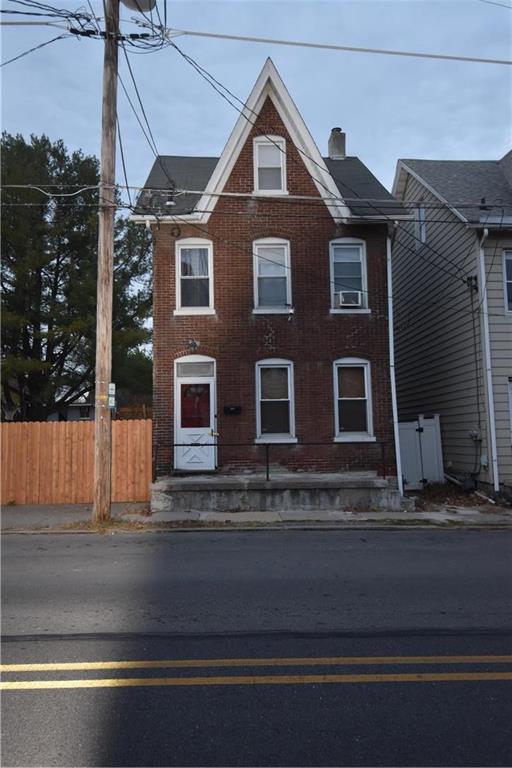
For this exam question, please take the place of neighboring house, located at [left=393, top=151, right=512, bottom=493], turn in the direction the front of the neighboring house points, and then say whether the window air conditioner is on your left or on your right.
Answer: on your right

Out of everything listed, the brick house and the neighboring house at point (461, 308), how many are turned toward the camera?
2

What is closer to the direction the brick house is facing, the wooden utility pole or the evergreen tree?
the wooden utility pole

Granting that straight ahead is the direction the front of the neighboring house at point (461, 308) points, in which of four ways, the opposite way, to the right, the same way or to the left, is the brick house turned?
the same way

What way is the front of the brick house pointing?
toward the camera

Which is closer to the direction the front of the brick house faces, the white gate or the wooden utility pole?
the wooden utility pole

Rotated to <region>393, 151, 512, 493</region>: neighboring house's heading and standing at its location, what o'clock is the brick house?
The brick house is roughly at 2 o'clock from the neighboring house.

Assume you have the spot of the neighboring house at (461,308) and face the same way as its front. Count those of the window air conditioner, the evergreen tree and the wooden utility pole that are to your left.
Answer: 0

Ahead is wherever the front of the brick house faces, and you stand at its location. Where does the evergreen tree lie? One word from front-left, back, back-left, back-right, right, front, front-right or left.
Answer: back-right

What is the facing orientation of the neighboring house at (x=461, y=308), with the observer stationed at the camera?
facing the viewer

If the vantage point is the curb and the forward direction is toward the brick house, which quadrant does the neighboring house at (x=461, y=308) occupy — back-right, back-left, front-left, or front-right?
front-right

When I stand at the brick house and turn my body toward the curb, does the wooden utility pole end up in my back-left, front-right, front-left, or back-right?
front-right
